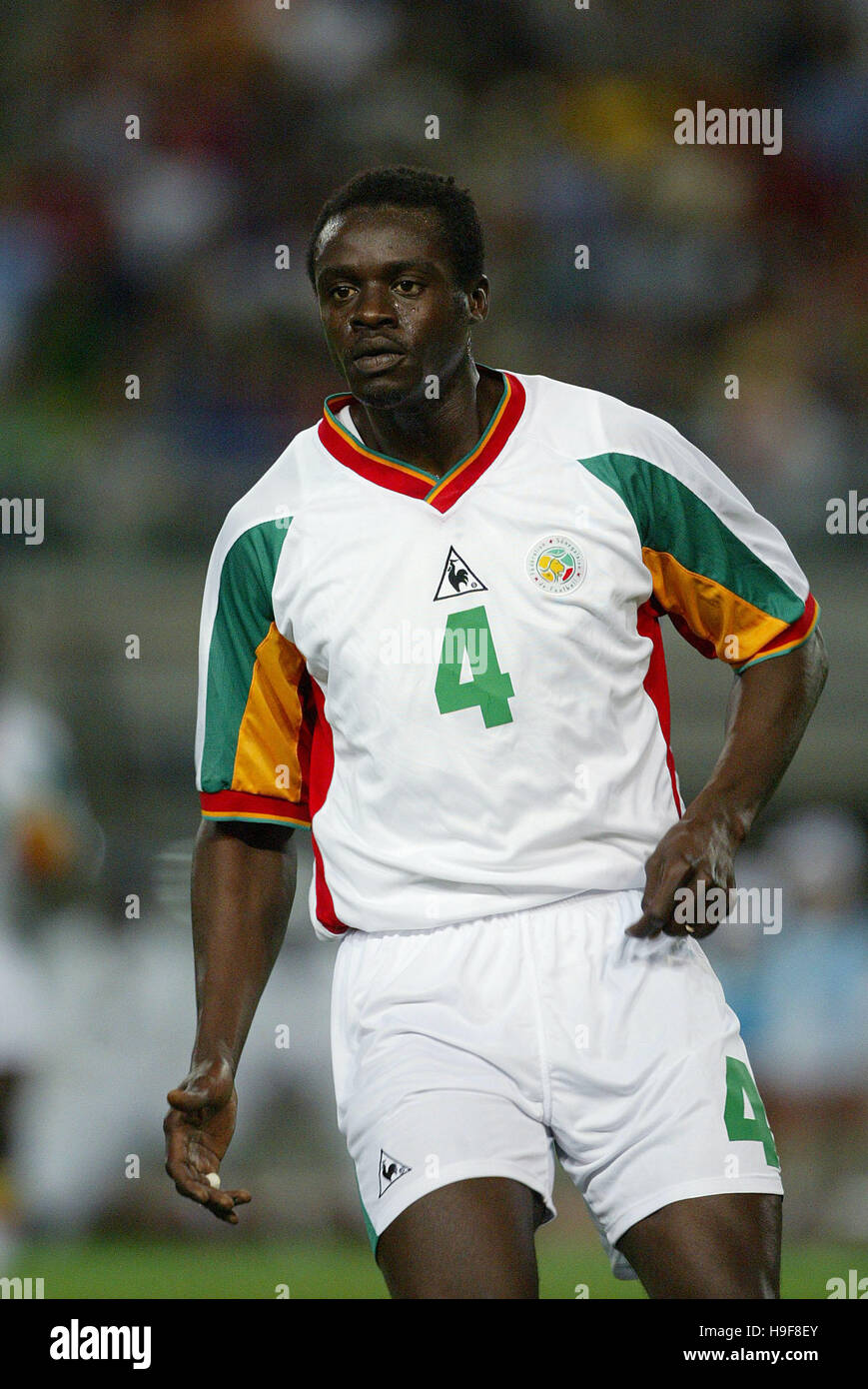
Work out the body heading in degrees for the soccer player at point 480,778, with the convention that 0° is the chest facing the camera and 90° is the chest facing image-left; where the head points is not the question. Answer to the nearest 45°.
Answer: approximately 0°

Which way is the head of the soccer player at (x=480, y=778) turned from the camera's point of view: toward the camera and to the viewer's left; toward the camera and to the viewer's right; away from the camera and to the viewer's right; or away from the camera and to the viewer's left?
toward the camera and to the viewer's left
